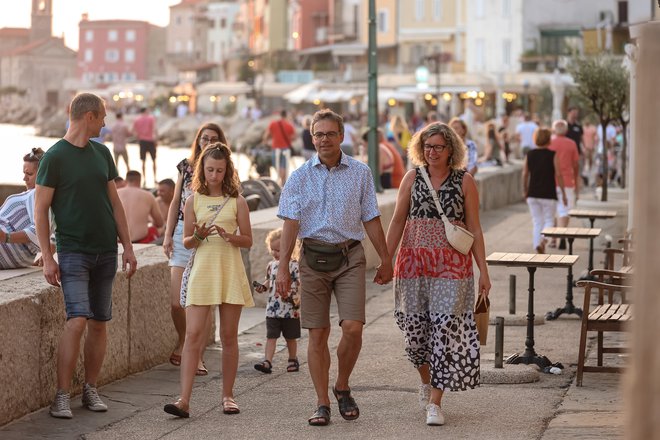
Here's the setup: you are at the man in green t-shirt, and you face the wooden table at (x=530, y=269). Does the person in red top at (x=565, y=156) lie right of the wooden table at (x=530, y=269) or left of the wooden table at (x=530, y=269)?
left

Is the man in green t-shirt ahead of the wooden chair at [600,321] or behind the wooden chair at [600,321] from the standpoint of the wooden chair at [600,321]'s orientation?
ahead

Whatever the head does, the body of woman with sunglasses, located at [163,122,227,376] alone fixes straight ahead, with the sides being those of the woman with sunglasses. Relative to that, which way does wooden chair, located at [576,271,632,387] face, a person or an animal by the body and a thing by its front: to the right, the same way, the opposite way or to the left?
to the right

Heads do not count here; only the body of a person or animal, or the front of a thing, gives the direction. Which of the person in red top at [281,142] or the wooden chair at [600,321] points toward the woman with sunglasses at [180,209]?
the wooden chair

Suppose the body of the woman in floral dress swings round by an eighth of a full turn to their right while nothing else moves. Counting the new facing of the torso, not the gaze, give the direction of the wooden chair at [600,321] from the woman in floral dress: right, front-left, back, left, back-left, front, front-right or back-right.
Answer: back

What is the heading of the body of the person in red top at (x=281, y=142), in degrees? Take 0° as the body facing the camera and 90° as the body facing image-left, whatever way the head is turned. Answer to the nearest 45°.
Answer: approximately 180°

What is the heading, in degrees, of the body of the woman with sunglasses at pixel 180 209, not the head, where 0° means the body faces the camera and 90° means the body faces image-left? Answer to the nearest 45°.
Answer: approximately 0°

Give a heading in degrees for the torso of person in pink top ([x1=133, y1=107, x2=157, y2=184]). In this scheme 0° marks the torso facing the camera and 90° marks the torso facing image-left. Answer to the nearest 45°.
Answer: approximately 180°

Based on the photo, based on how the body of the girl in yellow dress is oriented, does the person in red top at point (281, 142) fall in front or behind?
behind

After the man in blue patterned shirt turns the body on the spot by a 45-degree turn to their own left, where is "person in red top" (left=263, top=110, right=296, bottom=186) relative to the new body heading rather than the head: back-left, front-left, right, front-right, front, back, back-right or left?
back-left

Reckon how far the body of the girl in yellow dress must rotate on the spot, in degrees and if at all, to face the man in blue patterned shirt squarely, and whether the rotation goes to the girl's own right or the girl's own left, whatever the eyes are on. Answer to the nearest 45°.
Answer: approximately 45° to the girl's own left
